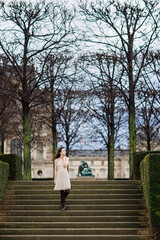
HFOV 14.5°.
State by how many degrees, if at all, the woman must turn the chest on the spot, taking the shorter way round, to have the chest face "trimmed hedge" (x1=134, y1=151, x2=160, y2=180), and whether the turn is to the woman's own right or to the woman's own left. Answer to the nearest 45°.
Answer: approximately 90° to the woman's own left

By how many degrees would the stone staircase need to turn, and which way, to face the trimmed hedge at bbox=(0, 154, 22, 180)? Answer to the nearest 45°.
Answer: approximately 135° to its right

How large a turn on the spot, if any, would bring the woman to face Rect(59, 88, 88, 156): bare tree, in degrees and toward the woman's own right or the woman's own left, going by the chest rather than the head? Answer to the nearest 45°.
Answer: approximately 135° to the woman's own left

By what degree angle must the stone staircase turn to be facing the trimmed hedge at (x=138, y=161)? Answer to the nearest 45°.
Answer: approximately 135° to its left

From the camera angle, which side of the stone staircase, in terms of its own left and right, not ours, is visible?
front

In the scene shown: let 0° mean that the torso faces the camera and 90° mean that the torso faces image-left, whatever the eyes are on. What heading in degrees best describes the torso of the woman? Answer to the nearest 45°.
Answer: approximately 315°
